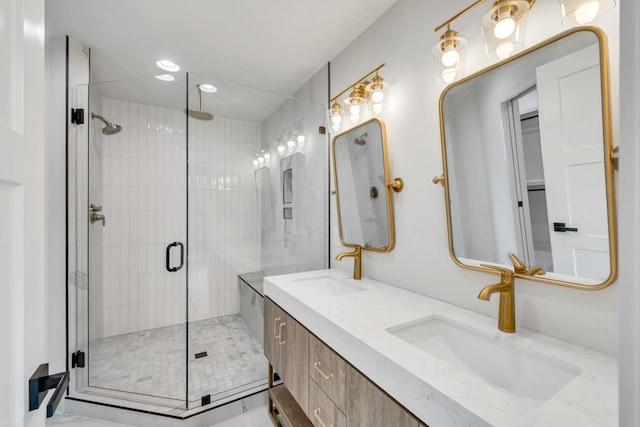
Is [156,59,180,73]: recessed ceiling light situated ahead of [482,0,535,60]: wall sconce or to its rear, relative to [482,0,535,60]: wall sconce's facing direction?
ahead

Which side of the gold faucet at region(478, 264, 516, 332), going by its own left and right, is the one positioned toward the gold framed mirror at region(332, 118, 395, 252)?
right

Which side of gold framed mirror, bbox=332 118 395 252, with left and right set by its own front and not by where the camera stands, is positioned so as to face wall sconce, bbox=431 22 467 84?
left

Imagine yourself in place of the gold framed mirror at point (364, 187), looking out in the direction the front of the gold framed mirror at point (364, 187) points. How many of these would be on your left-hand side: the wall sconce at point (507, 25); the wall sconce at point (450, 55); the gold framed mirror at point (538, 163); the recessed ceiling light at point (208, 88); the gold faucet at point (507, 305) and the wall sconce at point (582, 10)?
5

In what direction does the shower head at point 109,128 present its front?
to the viewer's right

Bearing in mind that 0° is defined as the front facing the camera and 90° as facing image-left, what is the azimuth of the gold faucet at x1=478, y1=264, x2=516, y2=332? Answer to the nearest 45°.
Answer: approximately 45°

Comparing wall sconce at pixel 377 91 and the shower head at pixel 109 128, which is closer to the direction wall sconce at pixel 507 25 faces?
the shower head

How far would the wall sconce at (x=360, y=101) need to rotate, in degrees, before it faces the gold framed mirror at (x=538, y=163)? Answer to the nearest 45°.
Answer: approximately 90° to its left

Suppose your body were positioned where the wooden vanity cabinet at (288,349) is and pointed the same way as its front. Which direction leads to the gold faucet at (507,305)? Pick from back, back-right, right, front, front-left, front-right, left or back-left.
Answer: left

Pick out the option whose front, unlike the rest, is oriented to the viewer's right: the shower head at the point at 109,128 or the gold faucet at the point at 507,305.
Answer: the shower head

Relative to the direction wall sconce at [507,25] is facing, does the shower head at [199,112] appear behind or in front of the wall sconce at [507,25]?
in front
